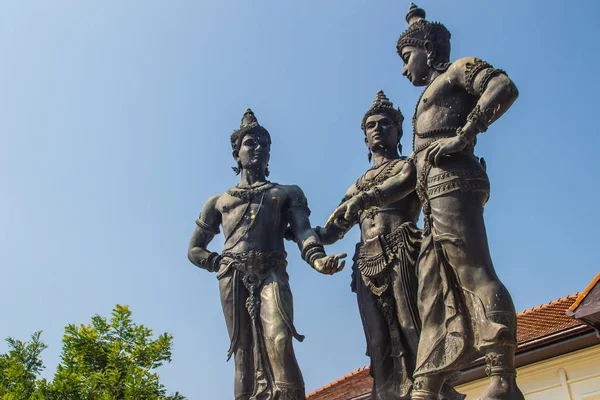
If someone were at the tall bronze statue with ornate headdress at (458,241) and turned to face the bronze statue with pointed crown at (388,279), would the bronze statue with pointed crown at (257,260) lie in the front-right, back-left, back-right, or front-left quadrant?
front-left

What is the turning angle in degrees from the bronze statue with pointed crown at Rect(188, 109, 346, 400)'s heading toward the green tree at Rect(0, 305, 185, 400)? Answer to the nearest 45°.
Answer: approximately 135° to its right

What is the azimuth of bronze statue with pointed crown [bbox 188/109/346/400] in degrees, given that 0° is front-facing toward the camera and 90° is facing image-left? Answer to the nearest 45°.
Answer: approximately 0°

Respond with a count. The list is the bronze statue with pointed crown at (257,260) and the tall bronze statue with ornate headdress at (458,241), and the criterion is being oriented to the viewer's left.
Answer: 1

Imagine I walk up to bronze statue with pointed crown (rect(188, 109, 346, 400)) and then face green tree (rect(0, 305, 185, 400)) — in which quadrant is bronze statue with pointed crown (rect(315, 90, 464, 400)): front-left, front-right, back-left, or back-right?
back-right

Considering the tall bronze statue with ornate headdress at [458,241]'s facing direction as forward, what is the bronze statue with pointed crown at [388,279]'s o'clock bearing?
The bronze statue with pointed crown is roughly at 2 o'clock from the tall bronze statue with ornate headdress.

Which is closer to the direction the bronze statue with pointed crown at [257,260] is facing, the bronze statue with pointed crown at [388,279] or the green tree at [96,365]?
the bronze statue with pointed crown

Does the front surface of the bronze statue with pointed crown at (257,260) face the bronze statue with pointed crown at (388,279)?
no

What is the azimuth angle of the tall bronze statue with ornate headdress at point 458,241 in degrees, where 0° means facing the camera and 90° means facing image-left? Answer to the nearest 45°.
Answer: approximately 90°

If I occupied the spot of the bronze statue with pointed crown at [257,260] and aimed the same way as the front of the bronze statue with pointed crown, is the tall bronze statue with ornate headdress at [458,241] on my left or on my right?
on my left

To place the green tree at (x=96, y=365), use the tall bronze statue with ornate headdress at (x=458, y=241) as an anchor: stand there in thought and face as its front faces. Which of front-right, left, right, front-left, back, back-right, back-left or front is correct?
front-right

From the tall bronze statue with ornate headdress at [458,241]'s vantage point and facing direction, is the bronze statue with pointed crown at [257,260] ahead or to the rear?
ahead

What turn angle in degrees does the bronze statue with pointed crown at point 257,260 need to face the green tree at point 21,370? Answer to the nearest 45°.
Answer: approximately 135° to its right
